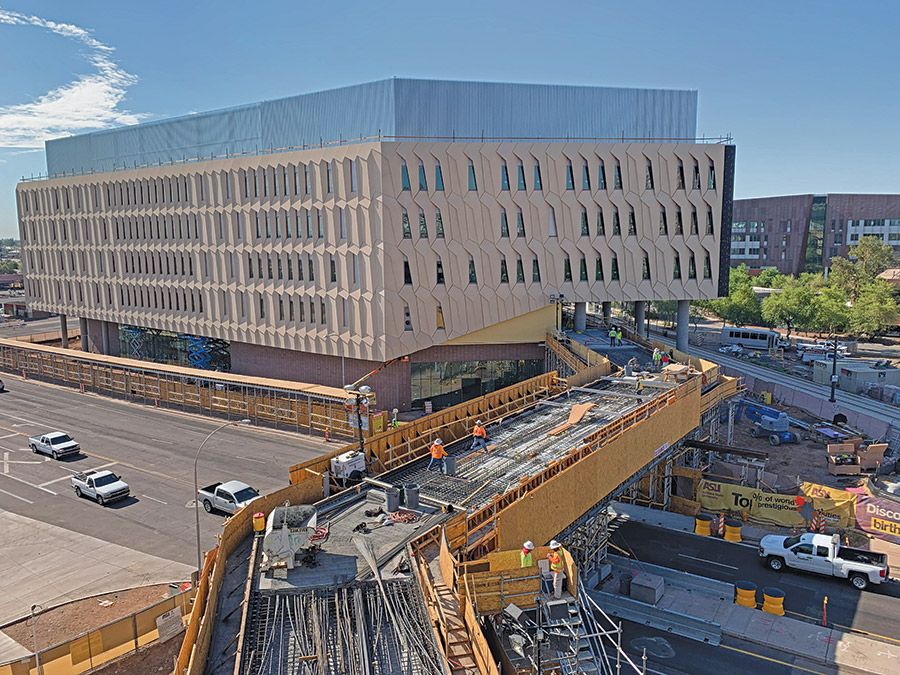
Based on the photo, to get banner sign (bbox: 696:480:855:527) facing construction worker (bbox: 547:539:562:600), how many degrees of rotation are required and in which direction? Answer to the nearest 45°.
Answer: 0° — it already faces them

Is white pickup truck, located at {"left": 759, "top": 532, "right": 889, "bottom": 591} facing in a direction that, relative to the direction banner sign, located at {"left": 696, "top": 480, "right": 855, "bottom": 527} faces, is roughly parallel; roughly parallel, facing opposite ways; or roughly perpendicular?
roughly perpendicular

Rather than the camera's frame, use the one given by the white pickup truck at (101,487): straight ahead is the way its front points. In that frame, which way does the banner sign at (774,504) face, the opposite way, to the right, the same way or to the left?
to the right

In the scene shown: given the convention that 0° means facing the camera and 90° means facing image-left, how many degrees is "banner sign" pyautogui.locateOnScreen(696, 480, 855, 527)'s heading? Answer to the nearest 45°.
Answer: approximately 0°

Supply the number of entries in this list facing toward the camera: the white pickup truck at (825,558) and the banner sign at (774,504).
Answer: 1

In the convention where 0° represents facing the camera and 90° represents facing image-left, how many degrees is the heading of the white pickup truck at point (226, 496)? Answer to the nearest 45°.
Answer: approximately 315°
